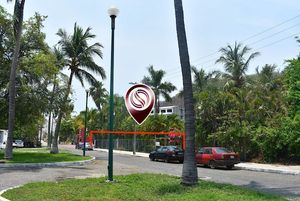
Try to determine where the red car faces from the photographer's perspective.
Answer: facing away from the viewer and to the left of the viewer

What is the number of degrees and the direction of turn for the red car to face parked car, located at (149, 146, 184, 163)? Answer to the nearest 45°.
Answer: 0° — it already faces it

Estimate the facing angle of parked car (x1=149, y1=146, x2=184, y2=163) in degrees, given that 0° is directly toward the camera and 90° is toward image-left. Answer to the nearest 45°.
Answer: approximately 135°

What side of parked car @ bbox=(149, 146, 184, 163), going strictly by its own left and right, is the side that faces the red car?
back

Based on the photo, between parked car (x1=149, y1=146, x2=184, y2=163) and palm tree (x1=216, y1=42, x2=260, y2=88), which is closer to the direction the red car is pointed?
the parked car

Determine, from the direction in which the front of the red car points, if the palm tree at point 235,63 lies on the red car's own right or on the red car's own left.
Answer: on the red car's own right

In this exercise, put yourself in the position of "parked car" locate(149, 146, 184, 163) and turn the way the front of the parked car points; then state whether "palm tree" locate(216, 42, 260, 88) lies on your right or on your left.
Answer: on your right
